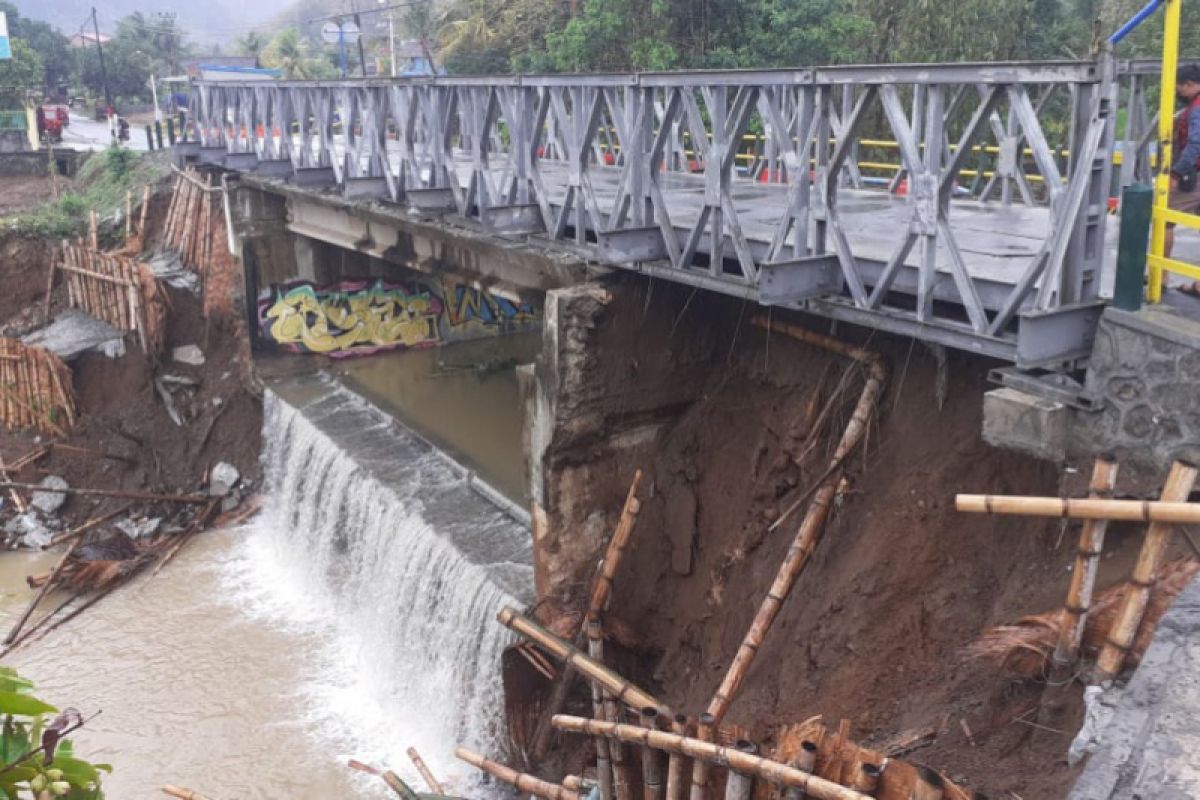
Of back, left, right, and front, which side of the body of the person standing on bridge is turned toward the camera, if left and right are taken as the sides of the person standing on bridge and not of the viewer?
left

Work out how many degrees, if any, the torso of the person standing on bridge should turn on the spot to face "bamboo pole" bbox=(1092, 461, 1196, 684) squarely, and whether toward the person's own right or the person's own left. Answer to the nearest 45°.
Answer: approximately 90° to the person's own left

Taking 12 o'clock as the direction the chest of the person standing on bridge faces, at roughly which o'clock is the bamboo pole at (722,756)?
The bamboo pole is roughly at 10 o'clock from the person standing on bridge.

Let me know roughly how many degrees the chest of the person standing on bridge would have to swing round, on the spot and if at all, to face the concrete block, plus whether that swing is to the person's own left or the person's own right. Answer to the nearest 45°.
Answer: approximately 90° to the person's own left

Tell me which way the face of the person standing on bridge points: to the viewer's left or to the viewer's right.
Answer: to the viewer's left

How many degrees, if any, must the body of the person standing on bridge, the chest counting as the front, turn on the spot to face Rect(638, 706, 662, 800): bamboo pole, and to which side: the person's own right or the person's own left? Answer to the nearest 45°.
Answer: approximately 45° to the person's own left
